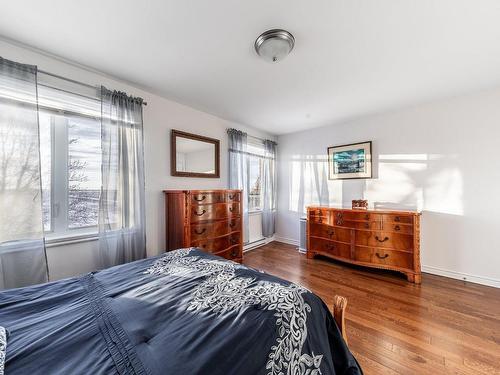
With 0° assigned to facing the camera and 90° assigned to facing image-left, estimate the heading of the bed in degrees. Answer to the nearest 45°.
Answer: approximately 225°

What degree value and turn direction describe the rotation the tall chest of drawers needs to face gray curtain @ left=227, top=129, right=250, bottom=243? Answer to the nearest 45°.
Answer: approximately 90° to its left

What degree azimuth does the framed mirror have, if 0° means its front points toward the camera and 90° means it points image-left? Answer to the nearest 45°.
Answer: approximately 315°

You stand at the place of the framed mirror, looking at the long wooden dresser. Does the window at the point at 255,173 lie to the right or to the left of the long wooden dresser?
left

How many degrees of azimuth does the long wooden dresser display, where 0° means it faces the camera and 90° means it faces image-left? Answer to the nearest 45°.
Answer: approximately 45°

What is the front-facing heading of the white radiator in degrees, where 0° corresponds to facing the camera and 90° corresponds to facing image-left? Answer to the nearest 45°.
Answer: approximately 45°

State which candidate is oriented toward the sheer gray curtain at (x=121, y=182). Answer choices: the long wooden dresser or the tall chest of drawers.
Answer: the long wooden dresser

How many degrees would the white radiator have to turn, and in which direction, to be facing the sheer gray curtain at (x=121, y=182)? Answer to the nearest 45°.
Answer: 0° — it already faces it
